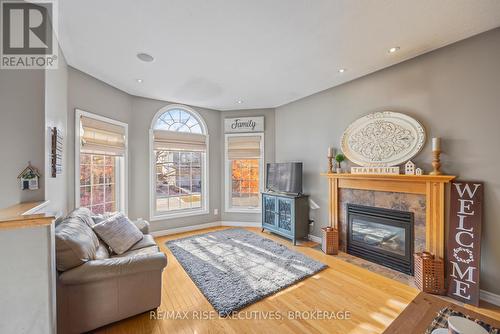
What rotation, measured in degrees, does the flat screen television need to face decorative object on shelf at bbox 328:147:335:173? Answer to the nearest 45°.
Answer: approximately 90° to its left

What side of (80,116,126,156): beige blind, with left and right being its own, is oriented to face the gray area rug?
front

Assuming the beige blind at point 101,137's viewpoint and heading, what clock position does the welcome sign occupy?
The welcome sign is roughly at 12 o'clock from the beige blind.

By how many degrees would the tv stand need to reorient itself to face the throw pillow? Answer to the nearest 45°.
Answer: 0° — it already faces it

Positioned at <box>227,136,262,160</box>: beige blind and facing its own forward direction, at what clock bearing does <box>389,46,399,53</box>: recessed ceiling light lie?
The recessed ceiling light is roughly at 11 o'clock from the beige blind.

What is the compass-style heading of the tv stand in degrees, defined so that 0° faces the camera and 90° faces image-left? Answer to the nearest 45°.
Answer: approximately 45°

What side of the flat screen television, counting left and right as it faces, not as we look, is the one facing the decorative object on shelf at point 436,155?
left

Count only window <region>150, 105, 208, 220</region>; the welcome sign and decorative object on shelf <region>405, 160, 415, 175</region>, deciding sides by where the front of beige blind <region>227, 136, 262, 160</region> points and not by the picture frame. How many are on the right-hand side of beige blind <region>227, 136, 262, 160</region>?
1

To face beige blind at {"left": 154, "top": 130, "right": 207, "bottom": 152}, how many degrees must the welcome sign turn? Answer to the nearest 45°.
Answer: approximately 45° to its right

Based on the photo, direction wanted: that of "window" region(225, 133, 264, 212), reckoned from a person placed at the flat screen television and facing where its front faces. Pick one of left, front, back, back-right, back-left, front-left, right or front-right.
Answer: right

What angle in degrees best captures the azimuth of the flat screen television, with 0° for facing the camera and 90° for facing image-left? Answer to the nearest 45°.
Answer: approximately 45°

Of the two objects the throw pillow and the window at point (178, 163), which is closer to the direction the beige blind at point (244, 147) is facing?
the throw pillow

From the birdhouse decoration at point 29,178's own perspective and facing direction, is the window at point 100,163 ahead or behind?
behind
